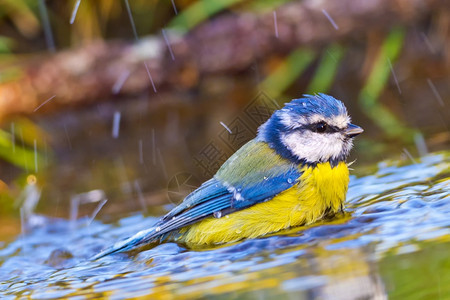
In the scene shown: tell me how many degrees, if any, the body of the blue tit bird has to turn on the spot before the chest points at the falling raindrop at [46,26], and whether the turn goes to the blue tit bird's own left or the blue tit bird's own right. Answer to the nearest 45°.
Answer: approximately 135° to the blue tit bird's own left

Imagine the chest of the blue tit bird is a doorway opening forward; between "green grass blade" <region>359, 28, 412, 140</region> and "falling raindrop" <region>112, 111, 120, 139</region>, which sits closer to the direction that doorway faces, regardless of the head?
the green grass blade

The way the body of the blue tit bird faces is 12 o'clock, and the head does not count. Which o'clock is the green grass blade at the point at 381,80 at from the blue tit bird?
The green grass blade is roughly at 10 o'clock from the blue tit bird.

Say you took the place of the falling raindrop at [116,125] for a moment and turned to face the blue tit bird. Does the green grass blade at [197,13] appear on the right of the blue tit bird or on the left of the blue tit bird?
left

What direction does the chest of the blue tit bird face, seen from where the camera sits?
to the viewer's right

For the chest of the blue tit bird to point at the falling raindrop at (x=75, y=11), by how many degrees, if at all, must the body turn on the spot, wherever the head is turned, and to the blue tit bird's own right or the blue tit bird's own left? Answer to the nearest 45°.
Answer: approximately 135° to the blue tit bird's own left
